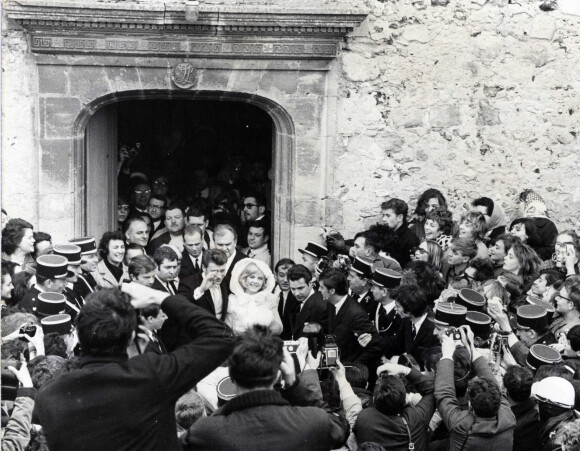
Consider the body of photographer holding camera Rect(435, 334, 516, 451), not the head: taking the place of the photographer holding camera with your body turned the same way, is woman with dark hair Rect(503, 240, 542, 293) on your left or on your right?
on your right

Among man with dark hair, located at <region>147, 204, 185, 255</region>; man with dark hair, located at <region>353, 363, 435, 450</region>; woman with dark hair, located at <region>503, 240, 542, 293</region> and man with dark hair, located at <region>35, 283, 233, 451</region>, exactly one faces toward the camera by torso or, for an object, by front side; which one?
man with dark hair, located at <region>147, 204, 185, 255</region>

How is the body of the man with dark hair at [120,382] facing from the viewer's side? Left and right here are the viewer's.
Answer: facing away from the viewer

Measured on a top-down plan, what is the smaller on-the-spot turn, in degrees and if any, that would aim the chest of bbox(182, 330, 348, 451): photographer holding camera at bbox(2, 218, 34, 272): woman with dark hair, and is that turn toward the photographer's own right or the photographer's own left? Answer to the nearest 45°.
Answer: approximately 45° to the photographer's own left

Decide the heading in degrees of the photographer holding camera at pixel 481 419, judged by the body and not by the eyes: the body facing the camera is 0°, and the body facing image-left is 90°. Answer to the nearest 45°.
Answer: approximately 135°

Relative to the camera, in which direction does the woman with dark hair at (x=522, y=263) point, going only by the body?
to the viewer's left

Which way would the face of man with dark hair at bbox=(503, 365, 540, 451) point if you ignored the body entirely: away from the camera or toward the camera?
away from the camera

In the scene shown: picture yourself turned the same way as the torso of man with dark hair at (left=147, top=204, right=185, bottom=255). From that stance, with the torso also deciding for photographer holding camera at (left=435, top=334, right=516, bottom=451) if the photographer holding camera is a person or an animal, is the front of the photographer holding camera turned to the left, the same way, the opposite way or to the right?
the opposite way

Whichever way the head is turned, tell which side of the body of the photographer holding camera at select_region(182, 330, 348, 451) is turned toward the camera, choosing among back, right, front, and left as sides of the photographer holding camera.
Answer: back

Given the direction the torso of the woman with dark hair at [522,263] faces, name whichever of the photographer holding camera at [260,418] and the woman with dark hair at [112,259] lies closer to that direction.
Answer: the woman with dark hair
